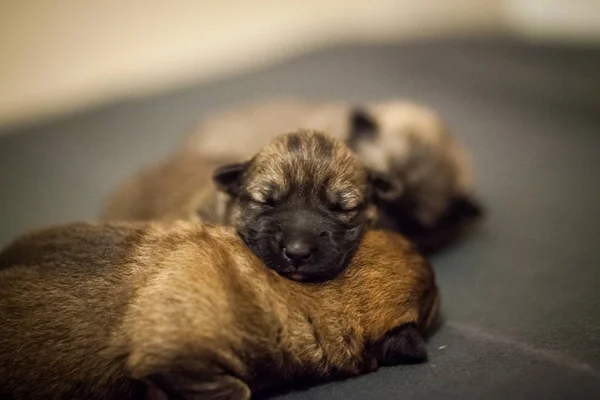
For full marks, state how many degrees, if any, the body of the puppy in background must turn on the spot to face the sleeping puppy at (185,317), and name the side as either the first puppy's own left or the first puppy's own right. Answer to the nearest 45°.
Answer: approximately 90° to the first puppy's own right

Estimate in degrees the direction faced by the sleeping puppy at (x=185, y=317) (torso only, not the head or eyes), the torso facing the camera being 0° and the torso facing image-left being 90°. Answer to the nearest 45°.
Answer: approximately 270°

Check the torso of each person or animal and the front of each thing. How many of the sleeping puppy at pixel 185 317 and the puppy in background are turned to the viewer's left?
0
